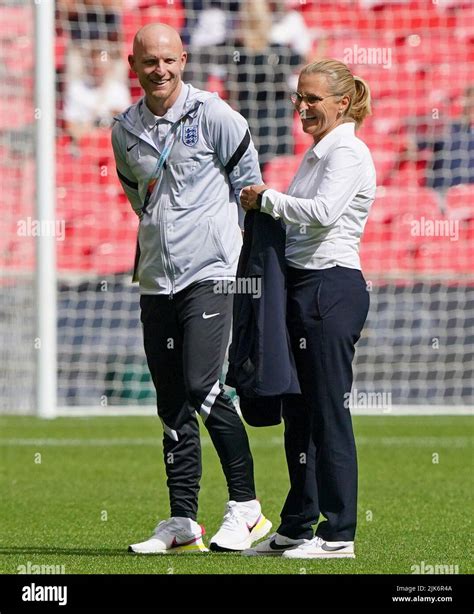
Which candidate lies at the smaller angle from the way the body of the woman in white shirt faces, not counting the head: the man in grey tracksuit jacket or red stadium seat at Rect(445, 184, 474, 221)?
the man in grey tracksuit jacket

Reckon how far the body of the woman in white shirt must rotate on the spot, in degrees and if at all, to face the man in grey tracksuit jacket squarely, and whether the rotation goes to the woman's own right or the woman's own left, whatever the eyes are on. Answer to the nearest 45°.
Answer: approximately 45° to the woman's own right

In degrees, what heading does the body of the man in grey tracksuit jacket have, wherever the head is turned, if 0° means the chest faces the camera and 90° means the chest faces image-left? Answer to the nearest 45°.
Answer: approximately 45°

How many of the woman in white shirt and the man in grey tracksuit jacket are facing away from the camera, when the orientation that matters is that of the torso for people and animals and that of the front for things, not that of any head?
0

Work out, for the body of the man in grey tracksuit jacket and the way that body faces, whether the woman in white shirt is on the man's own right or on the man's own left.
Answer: on the man's own left

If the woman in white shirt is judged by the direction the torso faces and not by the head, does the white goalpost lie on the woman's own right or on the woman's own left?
on the woman's own right

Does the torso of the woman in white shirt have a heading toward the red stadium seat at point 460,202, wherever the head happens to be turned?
no

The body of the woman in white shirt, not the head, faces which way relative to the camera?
to the viewer's left

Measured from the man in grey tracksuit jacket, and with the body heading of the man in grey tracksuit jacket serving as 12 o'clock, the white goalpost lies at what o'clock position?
The white goalpost is roughly at 4 o'clock from the man in grey tracksuit jacket.

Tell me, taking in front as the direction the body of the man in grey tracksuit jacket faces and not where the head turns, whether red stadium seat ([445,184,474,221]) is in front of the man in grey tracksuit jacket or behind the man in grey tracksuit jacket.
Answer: behind

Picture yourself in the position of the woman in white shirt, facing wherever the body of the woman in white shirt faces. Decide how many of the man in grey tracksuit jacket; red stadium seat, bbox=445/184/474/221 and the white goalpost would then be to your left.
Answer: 0

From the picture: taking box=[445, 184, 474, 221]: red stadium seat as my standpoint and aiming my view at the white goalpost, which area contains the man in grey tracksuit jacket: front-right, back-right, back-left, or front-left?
front-left
